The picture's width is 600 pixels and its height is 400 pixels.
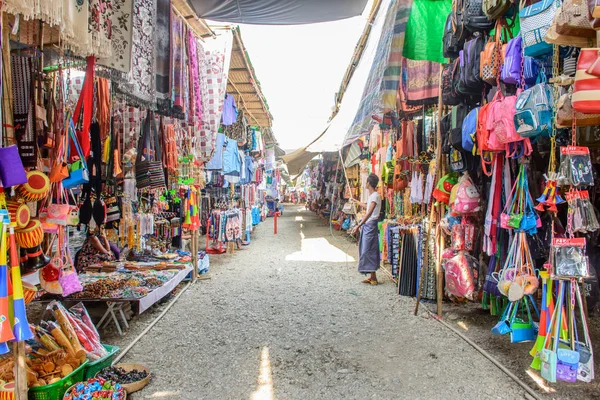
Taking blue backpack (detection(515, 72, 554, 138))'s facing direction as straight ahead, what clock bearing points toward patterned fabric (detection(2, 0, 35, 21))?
The patterned fabric is roughly at 12 o'clock from the blue backpack.

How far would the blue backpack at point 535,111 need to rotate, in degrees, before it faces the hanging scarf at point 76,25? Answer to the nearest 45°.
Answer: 0° — it already faces it

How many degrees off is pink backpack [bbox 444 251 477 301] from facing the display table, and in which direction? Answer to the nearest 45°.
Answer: approximately 45° to its right

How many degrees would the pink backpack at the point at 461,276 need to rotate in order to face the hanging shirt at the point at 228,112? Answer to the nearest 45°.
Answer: approximately 90° to its right

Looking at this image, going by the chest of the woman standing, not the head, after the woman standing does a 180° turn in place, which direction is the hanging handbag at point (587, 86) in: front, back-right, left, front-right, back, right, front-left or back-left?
right

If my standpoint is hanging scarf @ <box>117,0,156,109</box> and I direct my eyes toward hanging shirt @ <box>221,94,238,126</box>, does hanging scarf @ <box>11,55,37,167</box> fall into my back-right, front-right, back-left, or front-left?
back-left

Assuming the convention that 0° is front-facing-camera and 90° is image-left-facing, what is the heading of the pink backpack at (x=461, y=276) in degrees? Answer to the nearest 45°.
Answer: approximately 45°

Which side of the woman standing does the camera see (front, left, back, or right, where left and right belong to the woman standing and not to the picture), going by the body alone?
left

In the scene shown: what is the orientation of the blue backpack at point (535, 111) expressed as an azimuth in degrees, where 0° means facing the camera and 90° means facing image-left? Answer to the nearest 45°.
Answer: approximately 45°

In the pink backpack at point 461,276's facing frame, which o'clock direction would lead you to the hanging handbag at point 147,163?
The hanging handbag is roughly at 1 o'clock from the pink backpack.
